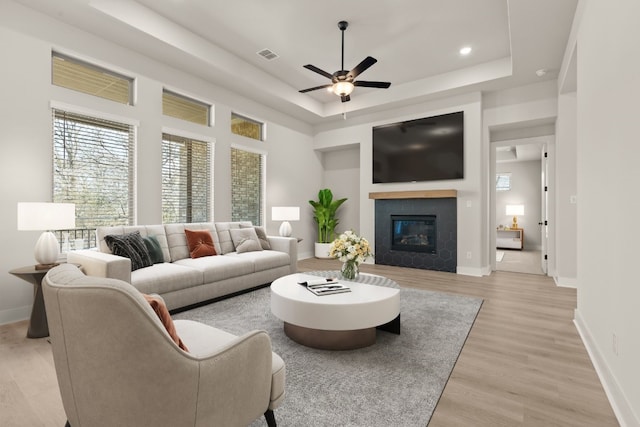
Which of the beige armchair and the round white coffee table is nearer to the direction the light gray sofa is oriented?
the round white coffee table

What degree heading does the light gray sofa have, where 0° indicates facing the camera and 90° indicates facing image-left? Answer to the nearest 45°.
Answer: approximately 315°

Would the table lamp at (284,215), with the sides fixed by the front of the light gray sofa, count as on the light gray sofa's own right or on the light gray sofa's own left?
on the light gray sofa's own left

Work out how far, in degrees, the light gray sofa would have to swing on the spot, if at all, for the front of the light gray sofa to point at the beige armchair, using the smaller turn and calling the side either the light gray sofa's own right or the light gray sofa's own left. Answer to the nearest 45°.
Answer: approximately 45° to the light gray sofa's own right

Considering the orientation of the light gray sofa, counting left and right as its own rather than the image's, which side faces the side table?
right

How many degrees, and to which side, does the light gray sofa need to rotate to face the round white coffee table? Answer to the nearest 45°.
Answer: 0° — it already faces it
